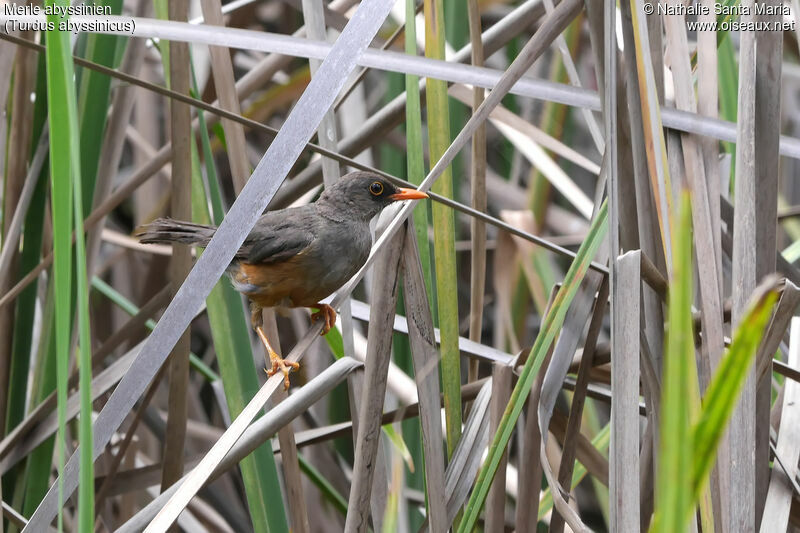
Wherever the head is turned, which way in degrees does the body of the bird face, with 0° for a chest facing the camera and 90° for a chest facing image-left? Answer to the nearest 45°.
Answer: approximately 270°
